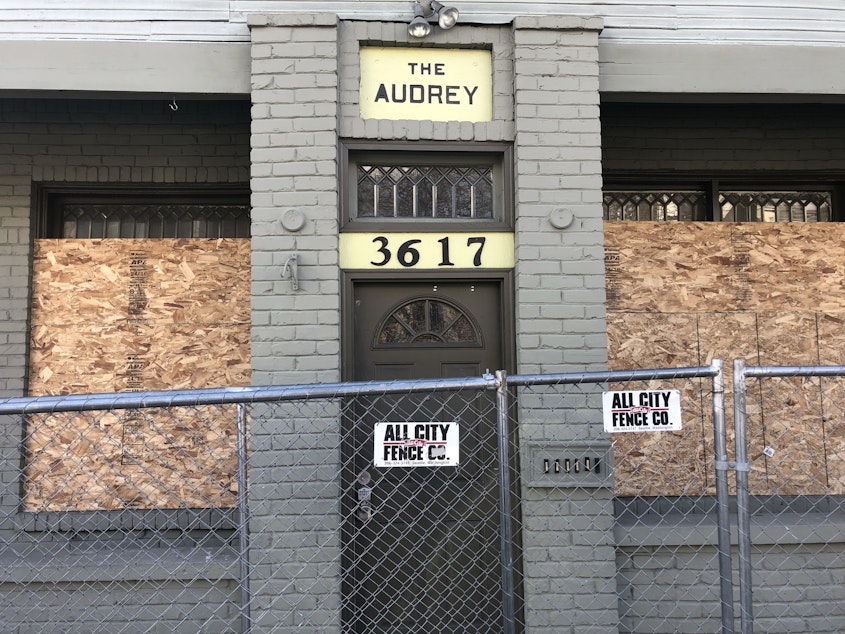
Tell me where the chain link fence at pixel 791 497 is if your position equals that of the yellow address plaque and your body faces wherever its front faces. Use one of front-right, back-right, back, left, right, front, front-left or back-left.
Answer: left

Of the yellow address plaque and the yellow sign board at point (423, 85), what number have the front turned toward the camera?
2

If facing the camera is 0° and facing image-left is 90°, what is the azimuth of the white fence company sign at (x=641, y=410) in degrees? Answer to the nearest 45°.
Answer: approximately 0°

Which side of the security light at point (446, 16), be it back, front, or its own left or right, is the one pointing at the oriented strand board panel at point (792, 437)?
left

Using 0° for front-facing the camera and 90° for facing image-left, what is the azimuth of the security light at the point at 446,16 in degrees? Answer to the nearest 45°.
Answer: approximately 315°

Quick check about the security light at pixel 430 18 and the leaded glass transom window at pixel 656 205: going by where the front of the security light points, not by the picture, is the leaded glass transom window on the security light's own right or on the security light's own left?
on the security light's own left
